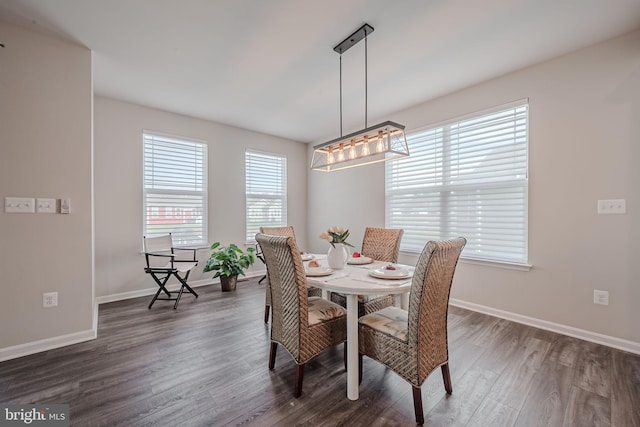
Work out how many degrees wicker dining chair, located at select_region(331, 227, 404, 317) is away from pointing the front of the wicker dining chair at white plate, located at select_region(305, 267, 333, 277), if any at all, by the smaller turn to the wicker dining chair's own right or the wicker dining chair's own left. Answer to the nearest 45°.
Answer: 0° — it already faces it

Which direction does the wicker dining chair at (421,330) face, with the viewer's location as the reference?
facing away from the viewer and to the left of the viewer

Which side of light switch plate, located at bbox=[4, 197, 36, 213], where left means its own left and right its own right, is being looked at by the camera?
front

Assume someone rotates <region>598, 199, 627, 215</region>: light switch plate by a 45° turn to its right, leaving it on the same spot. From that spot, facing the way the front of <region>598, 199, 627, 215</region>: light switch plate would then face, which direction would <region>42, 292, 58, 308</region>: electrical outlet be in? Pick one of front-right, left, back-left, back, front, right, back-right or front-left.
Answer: front

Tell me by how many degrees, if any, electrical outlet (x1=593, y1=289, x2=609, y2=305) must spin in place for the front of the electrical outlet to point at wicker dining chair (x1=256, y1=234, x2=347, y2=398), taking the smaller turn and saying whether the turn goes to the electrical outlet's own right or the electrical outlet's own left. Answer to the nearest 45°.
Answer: approximately 45° to the electrical outlet's own right

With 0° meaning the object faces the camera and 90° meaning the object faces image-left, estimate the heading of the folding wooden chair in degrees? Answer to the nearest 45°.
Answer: approximately 315°

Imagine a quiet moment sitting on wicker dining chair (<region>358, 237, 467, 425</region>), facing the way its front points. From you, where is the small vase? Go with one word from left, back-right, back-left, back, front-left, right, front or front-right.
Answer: front

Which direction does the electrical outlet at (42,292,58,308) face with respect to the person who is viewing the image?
facing the viewer

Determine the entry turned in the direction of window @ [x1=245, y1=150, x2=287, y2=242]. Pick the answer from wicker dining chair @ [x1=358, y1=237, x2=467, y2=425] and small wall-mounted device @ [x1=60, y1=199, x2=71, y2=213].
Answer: the wicker dining chair

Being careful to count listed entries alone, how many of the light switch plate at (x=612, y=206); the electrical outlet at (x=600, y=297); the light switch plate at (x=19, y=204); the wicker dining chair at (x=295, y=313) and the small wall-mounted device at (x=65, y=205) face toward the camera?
4

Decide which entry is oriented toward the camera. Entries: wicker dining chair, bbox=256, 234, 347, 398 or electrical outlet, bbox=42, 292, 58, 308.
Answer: the electrical outlet
